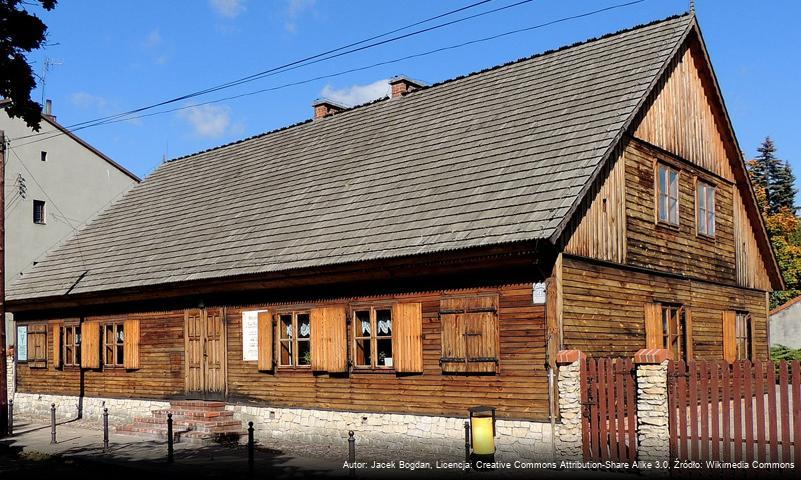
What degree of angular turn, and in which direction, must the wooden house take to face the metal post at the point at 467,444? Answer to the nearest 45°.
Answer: approximately 45° to its left

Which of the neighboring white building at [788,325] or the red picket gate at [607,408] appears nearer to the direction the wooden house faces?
the red picket gate

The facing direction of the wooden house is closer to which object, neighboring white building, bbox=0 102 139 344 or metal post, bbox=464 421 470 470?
the metal post

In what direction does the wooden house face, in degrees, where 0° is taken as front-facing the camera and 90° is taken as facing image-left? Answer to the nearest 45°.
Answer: approximately 45°

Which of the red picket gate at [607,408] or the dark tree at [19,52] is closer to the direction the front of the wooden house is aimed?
the dark tree

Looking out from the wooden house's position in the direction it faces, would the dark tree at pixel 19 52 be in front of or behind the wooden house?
in front
